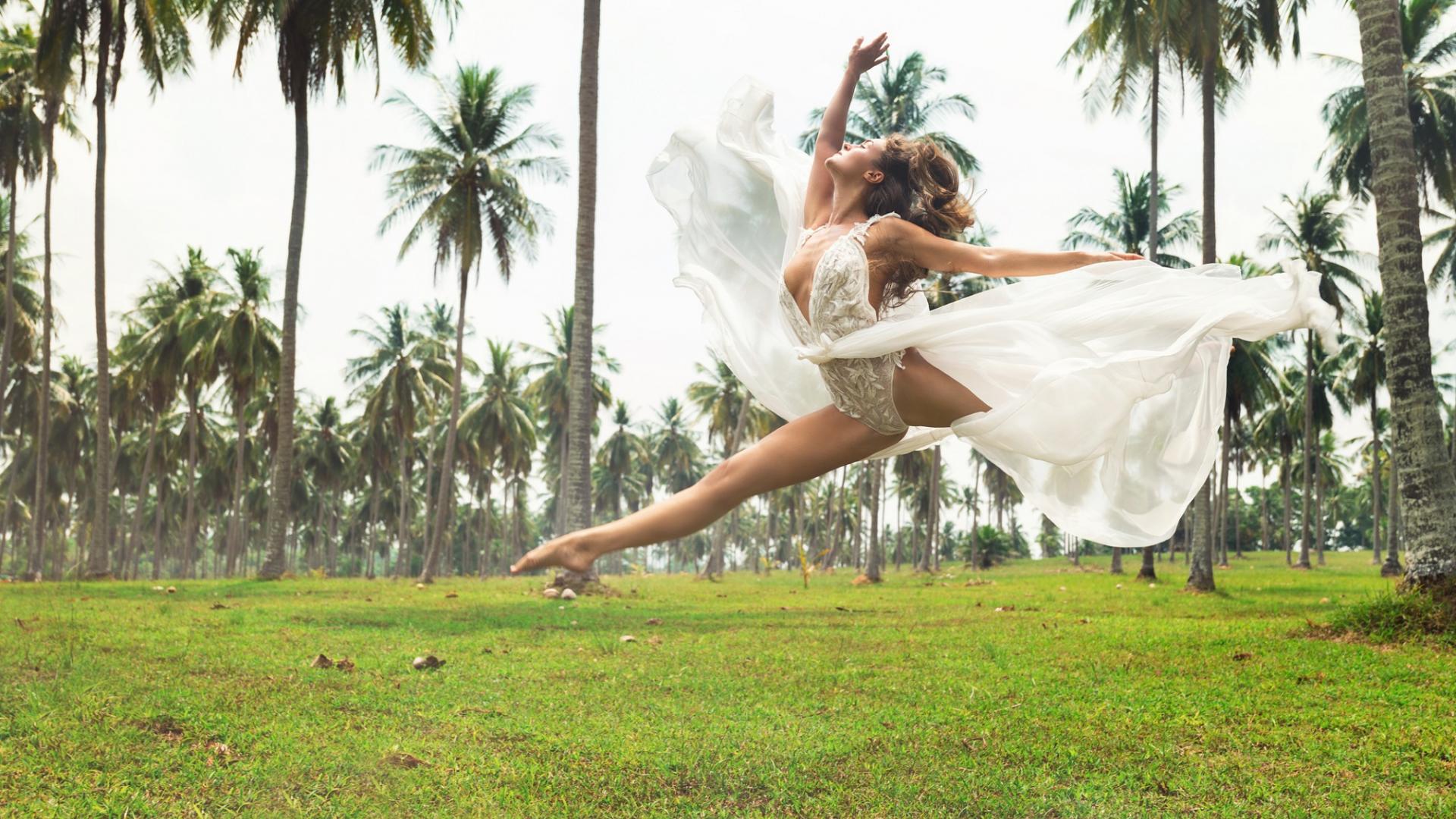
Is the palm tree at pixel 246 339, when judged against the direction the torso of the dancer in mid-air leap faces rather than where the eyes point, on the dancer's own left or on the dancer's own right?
on the dancer's own right

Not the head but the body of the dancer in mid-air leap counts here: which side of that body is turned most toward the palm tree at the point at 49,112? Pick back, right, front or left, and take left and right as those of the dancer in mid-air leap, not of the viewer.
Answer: right

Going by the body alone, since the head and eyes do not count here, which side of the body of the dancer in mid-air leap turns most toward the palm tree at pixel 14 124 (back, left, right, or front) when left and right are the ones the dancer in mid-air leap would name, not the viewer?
right

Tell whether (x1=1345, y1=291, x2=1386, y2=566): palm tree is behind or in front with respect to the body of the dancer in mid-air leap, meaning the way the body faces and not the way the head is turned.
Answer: behind

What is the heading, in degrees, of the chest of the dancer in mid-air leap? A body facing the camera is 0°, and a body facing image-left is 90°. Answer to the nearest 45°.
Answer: approximately 45°

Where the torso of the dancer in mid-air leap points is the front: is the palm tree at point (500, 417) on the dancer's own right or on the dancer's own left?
on the dancer's own right

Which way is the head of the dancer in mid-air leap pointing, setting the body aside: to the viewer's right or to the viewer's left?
to the viewer's left

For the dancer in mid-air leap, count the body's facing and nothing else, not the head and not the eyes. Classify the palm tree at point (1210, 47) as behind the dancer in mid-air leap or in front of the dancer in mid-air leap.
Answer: behind
